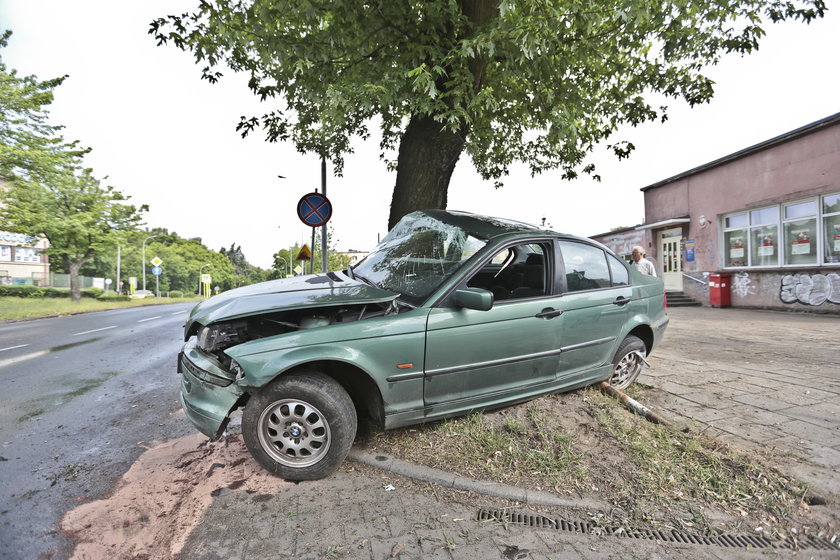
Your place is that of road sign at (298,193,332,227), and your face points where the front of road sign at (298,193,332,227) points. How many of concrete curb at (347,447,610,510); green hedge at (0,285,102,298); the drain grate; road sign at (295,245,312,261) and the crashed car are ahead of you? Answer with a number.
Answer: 3

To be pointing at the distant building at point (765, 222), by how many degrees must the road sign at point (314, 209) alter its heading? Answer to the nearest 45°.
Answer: approximately 90° to its left

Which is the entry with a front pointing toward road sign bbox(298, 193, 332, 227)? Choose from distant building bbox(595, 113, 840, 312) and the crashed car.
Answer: the distant building

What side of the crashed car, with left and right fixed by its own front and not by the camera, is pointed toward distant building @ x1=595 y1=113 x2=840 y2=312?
back

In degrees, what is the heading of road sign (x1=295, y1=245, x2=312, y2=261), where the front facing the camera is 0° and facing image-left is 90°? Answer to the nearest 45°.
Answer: approximately 0°

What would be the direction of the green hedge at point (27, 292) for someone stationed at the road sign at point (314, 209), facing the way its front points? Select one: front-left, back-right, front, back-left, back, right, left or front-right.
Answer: back-right

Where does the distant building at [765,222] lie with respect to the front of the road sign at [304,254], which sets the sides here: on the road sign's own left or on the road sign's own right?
on the road sign's own left

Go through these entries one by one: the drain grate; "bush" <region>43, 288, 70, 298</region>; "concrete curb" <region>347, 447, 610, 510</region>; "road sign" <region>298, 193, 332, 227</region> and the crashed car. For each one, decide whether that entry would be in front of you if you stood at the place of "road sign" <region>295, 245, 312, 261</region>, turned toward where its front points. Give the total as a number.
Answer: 4

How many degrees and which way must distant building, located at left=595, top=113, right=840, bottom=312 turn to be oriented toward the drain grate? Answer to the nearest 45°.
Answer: approximately 45° to its left

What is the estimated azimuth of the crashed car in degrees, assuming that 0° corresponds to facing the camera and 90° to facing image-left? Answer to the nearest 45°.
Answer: approximately 45°

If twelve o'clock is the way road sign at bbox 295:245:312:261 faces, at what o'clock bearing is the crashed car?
The crashed car is roughly at 12 o'clock from the road sign.
